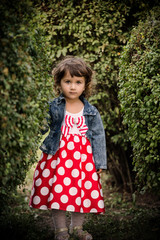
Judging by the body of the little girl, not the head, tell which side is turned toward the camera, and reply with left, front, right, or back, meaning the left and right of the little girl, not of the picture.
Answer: front

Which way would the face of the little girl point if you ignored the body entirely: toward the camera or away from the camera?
toward the camera

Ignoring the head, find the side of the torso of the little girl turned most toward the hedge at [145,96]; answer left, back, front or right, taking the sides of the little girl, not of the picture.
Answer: left
